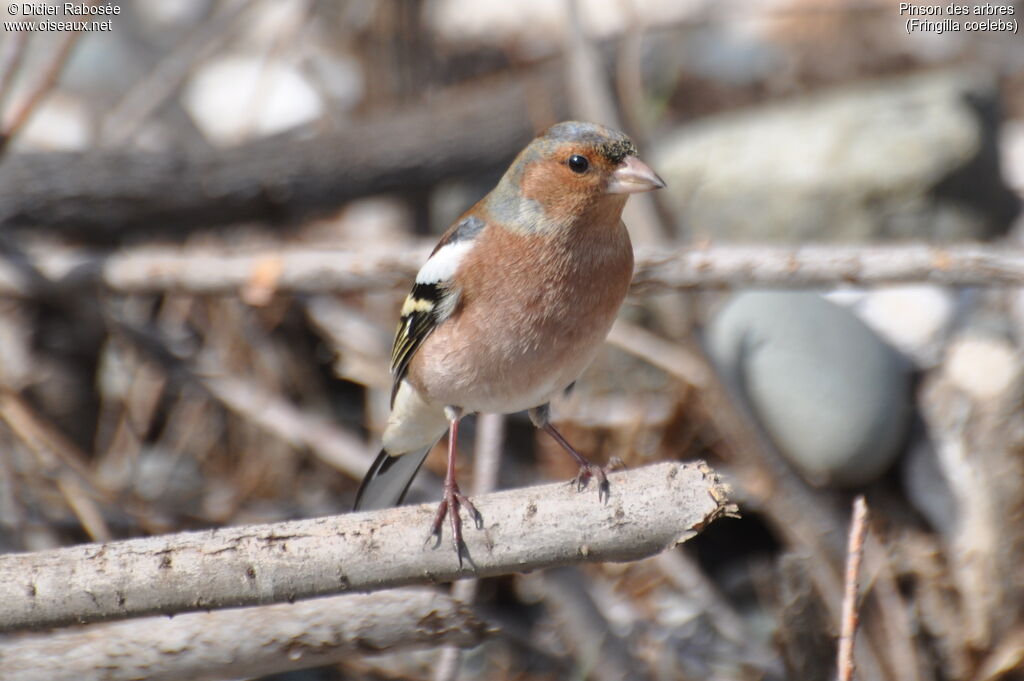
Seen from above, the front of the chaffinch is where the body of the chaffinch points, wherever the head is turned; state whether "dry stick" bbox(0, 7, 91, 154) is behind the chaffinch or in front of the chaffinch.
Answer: behind

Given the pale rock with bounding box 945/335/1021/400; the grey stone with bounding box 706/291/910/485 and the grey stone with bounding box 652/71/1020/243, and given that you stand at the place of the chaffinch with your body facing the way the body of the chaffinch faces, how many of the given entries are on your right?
0

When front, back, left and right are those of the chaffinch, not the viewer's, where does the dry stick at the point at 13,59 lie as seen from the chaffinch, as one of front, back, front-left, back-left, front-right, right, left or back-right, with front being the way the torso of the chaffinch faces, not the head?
back

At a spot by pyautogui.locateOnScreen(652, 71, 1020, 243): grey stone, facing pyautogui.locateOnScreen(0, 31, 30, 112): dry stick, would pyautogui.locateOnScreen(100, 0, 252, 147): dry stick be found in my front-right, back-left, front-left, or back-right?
front-right

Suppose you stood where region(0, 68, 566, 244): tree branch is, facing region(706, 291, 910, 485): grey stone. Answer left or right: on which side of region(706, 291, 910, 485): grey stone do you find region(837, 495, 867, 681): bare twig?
right

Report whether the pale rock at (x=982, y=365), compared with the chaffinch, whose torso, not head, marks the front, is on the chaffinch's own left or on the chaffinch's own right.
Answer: on the chaffinch's own left

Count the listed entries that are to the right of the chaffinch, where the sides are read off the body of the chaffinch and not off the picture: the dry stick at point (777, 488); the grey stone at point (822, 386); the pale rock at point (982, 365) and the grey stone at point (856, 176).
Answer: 0

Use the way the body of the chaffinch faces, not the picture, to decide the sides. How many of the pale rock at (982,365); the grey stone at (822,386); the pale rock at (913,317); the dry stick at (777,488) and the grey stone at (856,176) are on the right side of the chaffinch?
0

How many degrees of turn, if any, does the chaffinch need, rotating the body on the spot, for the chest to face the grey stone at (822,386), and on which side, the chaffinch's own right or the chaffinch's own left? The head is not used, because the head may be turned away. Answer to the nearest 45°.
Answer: approximately 90° to the chaffinch's own left

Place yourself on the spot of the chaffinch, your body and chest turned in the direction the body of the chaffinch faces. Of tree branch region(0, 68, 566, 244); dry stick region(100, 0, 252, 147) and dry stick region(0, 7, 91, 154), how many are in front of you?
0

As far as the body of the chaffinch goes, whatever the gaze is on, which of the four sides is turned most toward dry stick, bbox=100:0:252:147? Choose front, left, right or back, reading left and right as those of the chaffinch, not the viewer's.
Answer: back

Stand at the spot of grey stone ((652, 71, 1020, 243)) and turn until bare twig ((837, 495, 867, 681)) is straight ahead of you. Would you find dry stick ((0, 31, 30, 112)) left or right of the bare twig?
right

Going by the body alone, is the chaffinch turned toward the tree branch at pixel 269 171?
no

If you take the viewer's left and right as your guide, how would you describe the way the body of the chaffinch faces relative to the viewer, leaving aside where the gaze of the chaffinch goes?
facing the viewer and to the right of the viewer

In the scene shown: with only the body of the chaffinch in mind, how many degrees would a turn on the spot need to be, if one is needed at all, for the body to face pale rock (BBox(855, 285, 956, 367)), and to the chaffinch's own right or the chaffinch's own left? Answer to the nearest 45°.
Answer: approximately 90° to the chaffinch's own left

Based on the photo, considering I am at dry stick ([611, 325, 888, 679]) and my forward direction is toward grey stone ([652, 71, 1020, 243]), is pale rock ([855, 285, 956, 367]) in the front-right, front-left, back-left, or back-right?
front-right

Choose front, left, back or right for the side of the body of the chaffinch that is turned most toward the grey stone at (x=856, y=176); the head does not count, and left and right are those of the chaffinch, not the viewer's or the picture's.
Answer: left

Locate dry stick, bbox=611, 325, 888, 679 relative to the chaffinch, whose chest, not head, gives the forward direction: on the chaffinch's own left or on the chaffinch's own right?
on the chaffinch's own left
